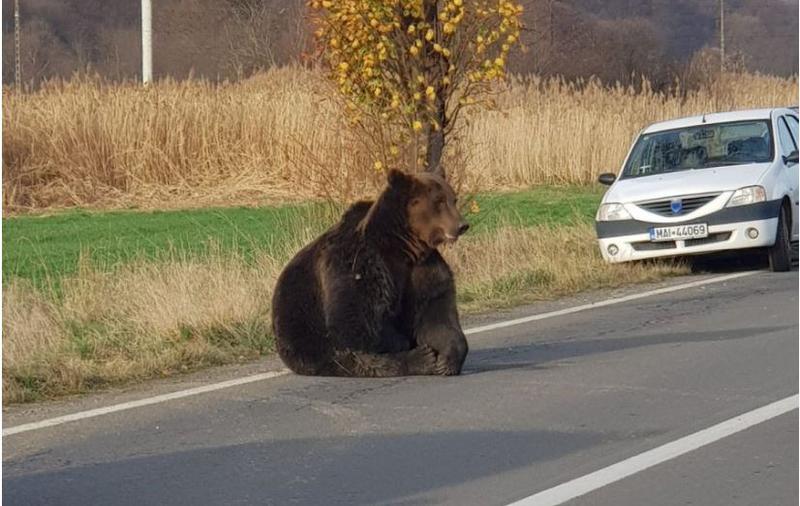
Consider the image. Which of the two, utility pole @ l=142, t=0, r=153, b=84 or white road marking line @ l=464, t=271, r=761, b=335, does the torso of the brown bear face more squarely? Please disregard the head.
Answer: the white road marking line

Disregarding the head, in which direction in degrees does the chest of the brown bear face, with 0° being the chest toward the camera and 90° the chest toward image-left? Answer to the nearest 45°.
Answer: approximately 270°

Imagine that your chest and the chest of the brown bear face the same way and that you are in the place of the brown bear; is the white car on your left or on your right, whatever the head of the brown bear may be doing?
on your left

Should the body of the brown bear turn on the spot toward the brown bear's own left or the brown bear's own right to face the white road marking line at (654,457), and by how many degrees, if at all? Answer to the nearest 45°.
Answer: approximately 45° to the brown bear's own right

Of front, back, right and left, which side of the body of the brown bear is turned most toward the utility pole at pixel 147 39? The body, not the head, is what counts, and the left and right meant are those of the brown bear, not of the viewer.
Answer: left

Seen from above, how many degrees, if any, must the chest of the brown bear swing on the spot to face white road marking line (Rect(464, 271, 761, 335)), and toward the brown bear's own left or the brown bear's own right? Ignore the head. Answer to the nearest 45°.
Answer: approximately 45° to the brown bear's own left
